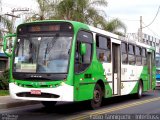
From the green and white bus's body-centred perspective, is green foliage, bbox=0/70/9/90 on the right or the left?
on its right

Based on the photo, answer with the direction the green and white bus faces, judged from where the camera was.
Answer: facing the viewer and to the left of the viewer

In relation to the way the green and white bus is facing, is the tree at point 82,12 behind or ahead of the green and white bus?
behind

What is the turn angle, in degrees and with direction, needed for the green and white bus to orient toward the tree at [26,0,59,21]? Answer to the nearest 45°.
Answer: approximately 135° to its right
